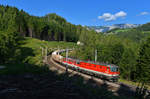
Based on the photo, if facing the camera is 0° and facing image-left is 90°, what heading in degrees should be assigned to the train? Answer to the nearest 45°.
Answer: approximately 315°
